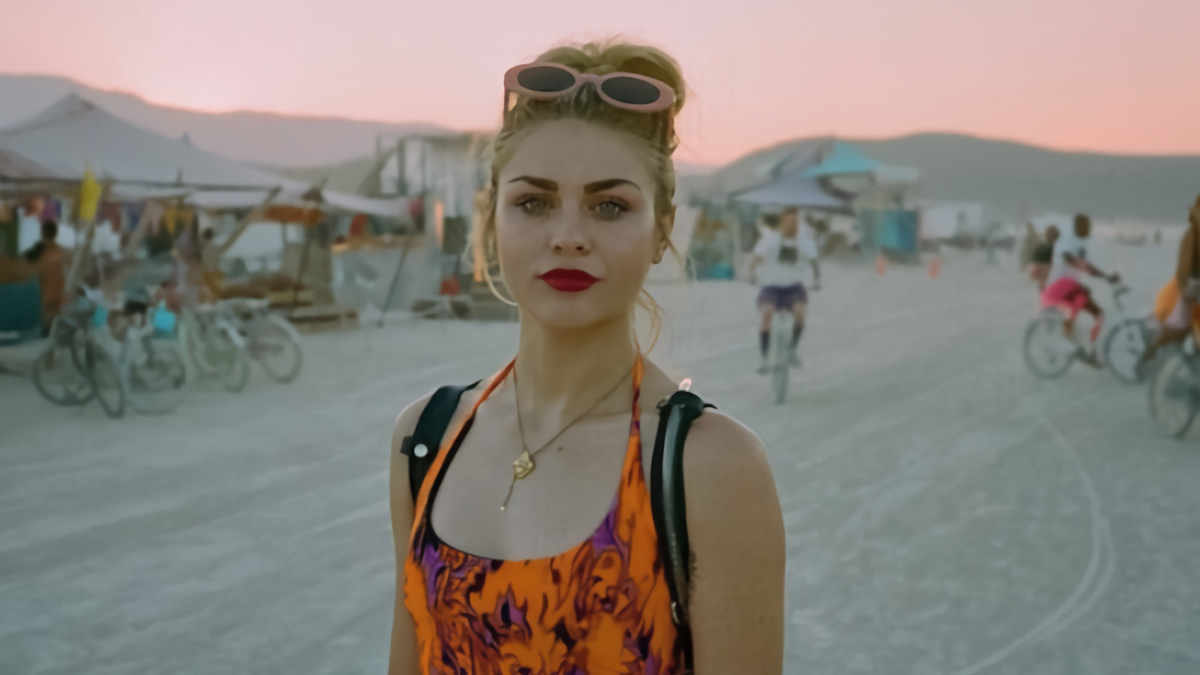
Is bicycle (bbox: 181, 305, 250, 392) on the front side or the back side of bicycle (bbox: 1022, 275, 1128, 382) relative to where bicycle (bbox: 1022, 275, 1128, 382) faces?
on the back side

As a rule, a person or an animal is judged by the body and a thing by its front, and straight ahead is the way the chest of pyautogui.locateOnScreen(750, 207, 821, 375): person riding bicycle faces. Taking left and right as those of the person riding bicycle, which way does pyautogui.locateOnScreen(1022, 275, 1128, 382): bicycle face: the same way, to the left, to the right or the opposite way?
to the left

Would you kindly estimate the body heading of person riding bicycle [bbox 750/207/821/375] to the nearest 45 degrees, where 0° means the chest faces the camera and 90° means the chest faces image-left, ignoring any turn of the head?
approximately 0°

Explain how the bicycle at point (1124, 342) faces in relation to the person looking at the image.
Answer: facing to the right of the viewer

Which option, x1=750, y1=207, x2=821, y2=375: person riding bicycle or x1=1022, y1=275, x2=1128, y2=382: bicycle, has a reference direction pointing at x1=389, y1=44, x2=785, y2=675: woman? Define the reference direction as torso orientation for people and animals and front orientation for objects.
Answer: the person riding bicycle

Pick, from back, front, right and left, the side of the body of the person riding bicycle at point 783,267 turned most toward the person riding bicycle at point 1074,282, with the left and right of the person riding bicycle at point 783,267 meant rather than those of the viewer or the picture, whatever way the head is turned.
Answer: left

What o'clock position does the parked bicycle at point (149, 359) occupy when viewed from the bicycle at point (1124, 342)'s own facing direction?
The parked bicycle is roughly at 5 o'clock from the bicycle.

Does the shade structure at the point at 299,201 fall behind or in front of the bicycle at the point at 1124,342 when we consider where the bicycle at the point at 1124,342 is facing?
behind

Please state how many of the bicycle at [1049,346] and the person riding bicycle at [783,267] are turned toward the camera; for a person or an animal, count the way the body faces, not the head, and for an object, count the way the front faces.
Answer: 1
